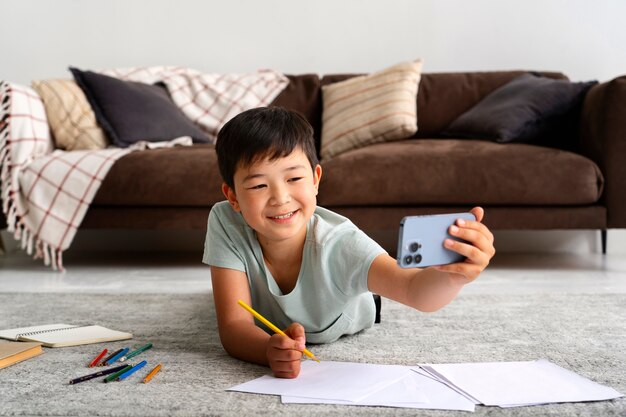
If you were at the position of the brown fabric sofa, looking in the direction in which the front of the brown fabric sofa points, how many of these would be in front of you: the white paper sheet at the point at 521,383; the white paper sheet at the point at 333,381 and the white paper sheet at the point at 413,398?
3

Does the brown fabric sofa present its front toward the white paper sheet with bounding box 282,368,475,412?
yes

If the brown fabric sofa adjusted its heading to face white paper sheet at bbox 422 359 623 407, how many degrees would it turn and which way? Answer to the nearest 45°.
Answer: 0° — it already faces it

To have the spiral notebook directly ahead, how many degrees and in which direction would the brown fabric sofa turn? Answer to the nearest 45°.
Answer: approximately 45° to its right

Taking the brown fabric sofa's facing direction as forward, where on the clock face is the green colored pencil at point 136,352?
The green colored pencil is roughly at 1 o'clock from the brown fabric sofa.

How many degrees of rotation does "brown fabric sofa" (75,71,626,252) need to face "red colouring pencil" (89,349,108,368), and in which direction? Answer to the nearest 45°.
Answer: approximately 45° to its right

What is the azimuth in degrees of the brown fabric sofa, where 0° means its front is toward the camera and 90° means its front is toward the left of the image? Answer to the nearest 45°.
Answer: approximately 0°

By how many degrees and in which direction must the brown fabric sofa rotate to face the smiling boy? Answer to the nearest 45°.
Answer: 0° — it already faces them
